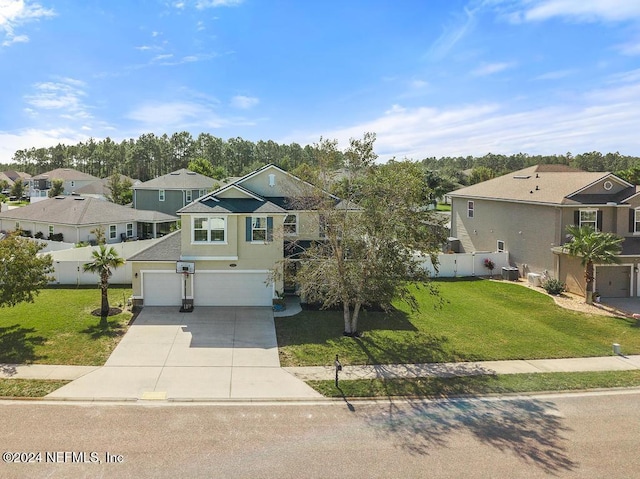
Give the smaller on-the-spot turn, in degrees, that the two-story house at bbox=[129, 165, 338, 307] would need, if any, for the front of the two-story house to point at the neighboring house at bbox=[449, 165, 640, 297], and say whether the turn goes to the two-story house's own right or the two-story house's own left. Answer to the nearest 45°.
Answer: approximately 90° to the two-story house's own left

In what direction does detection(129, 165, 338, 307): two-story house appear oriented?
toward the camera

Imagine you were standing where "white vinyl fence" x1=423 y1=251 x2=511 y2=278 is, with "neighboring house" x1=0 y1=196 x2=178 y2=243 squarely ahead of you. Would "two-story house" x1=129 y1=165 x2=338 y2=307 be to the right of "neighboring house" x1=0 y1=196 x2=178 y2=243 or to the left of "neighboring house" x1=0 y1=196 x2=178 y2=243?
left

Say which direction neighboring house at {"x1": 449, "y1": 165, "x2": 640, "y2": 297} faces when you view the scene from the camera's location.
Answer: facing the viewer and to the right of the viewer

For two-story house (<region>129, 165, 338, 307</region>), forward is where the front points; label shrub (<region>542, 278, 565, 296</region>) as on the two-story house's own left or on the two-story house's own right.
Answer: on the two-story house's own left

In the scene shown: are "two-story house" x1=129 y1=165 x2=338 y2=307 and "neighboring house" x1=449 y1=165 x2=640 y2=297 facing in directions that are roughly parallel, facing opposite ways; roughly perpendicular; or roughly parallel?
roughly parallel

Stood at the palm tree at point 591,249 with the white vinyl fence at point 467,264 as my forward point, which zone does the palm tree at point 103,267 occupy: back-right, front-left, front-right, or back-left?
front-left
